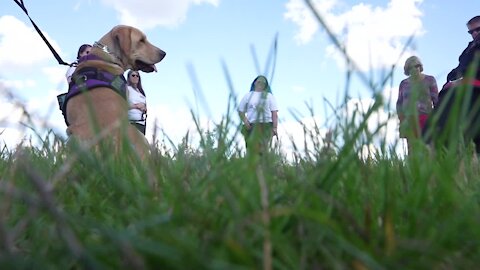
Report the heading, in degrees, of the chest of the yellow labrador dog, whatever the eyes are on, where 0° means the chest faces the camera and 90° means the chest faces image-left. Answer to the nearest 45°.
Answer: approximately 225°

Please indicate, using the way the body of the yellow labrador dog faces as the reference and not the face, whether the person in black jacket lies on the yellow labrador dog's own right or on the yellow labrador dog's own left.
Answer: on the yellow labrador dog's own right

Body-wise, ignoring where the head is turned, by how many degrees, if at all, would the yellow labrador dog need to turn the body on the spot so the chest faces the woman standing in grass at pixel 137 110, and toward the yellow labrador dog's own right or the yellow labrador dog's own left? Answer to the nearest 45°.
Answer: approximately 45° to the yellow labrador dog's own left
